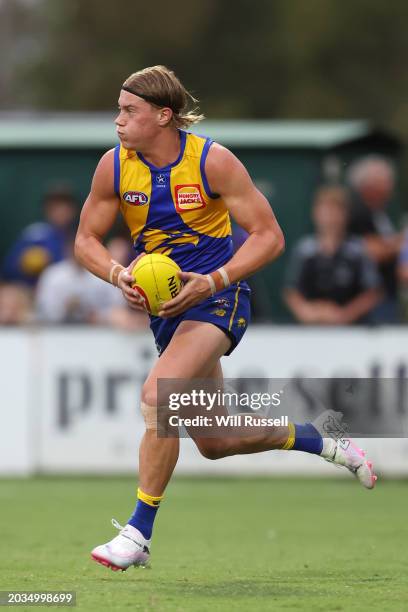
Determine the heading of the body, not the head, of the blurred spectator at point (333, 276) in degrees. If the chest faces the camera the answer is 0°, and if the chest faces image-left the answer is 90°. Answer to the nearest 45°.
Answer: approximately 0°

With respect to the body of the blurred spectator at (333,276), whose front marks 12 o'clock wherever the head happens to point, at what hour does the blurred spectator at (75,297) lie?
the blurred spectator at (75,297) is roughly at 3 o'clock from the blurred spectator at (333,276).

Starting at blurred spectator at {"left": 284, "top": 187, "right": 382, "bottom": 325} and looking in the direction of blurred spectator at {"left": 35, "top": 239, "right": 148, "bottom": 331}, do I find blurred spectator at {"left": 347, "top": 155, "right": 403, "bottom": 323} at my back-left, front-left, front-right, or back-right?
back-right

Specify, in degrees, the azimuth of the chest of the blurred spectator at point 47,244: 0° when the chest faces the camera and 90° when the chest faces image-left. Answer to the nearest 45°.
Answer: approximately 315°

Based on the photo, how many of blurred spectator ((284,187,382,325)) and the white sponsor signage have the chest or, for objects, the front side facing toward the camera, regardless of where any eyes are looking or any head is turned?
2
